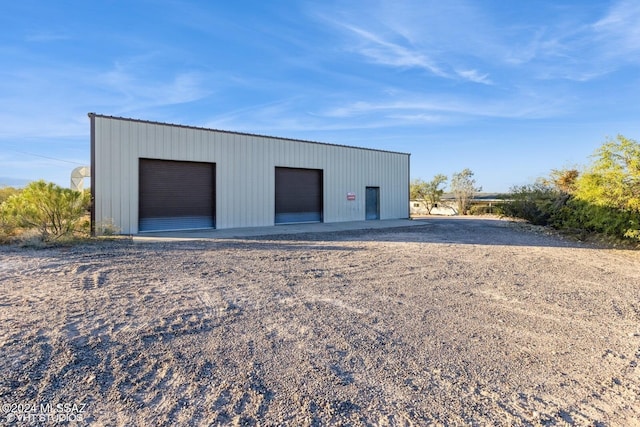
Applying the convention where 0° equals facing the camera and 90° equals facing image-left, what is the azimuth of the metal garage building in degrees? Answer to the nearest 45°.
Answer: approximately 315°

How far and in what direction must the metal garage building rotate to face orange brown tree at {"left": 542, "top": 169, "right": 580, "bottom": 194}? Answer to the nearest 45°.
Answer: approximately 45° to its left

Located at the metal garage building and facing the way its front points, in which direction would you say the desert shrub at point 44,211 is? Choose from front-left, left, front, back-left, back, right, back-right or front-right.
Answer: right

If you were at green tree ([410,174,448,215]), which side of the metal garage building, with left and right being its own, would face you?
left

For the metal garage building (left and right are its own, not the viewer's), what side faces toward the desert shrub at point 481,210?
left
